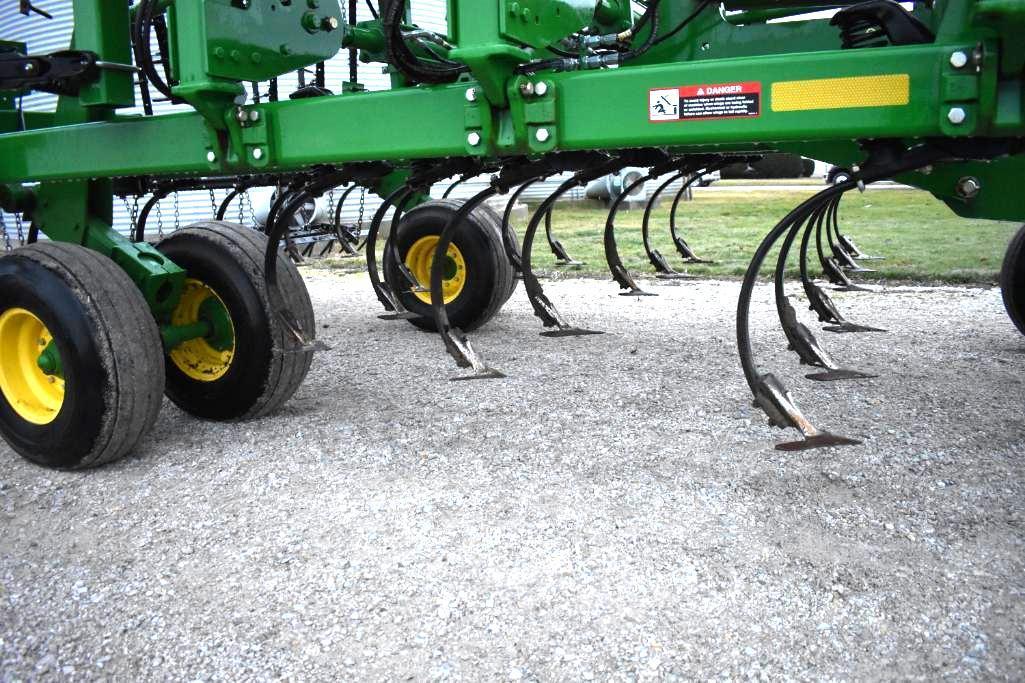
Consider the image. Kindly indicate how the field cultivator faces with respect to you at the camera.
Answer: facing the viewer and to the right of the viewer
